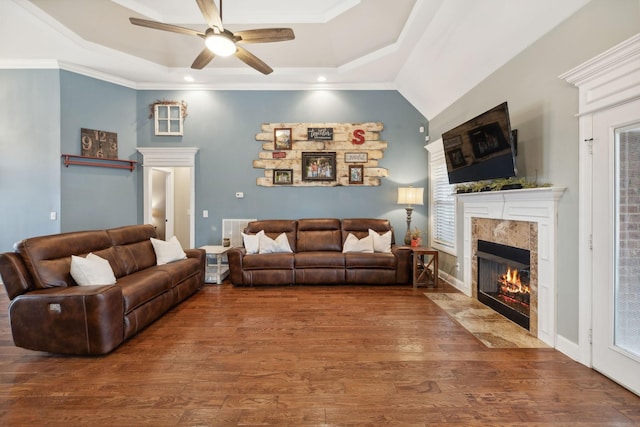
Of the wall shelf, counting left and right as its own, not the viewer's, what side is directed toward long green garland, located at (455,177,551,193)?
front

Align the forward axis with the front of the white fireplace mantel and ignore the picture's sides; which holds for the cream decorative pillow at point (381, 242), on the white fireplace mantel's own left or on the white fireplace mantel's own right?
on the white fireplace mantel's own right

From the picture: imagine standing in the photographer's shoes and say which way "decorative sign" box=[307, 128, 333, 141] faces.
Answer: facing the viewer

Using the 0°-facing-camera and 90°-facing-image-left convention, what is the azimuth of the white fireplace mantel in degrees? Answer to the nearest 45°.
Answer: approximately 45°

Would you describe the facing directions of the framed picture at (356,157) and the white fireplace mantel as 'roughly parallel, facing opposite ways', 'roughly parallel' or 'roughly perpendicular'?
roughly perpendicular

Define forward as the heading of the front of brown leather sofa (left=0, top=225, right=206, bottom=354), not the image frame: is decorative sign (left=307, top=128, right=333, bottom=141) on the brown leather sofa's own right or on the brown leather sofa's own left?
on the brown leather sofa's own left

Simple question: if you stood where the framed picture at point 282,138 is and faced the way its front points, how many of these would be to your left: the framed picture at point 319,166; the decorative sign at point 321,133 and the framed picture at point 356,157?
3

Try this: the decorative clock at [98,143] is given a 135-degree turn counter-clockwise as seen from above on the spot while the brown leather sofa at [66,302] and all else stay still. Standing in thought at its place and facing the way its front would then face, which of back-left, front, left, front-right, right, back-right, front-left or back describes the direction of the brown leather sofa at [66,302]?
back

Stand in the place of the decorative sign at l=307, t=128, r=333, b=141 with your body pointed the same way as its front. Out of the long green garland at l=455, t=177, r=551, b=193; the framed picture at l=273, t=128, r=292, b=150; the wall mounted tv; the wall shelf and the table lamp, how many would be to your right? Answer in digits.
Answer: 2

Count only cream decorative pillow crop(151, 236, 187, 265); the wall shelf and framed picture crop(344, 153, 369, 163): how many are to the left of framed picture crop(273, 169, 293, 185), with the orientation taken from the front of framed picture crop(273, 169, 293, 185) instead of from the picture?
1

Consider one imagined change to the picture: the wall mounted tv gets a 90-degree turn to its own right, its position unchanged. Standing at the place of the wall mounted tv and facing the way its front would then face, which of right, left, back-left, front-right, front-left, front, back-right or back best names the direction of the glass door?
back

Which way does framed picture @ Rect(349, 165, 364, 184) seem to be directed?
toward the camera

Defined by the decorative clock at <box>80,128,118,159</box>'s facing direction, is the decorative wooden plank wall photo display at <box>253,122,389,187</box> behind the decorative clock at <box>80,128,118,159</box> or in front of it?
in front

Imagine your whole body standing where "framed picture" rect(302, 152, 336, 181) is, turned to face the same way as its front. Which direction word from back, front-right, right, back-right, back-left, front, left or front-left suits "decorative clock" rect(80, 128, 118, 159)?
right

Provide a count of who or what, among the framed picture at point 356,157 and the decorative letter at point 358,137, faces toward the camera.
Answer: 2

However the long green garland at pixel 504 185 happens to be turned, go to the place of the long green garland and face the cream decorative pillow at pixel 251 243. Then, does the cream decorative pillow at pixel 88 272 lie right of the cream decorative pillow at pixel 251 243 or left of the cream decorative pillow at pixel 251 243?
left
